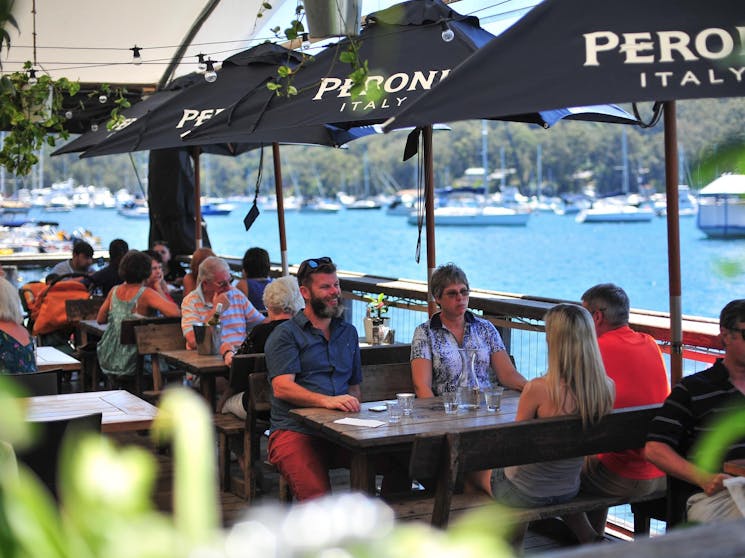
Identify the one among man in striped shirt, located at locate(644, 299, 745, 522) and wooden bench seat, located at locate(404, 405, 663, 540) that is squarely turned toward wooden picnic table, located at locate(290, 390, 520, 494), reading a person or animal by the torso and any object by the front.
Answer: the wooden bench seat

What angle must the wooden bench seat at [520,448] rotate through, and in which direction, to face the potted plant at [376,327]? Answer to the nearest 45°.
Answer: approximately 45° to its right

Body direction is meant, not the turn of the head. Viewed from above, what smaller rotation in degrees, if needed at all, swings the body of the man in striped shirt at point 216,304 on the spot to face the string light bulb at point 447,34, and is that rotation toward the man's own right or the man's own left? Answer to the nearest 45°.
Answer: approximately 45° to the man's own left

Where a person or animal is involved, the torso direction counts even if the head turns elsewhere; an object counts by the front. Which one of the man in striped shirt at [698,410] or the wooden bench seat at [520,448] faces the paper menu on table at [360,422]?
the wooden bench seat

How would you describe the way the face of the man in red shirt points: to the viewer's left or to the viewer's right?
to the viewer's left

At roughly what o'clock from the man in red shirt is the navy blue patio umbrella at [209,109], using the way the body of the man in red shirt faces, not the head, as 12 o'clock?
The navy blue patio umbrella is roughly at 12 o'clock from the man in red shirt.

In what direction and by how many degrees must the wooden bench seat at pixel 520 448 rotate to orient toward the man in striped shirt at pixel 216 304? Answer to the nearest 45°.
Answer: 0° — it already faces them

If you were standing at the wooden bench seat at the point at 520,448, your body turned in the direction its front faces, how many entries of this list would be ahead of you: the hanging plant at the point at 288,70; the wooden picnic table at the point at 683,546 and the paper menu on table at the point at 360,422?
2

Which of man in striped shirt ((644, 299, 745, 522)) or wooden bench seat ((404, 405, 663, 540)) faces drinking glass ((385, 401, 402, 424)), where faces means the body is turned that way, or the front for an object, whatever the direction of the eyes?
the wooden bench seat
